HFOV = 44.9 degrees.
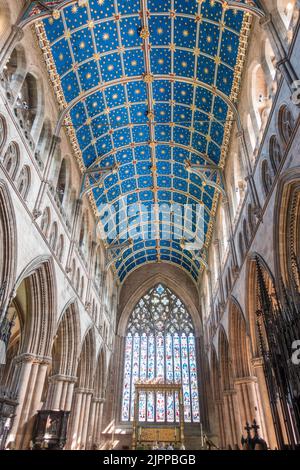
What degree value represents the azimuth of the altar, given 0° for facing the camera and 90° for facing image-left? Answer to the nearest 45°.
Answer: approximately 0°
